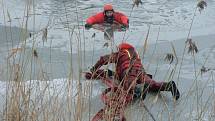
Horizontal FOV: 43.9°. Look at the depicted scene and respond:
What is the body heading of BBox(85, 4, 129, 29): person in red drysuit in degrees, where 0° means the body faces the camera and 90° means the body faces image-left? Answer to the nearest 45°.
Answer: approximately 0°
